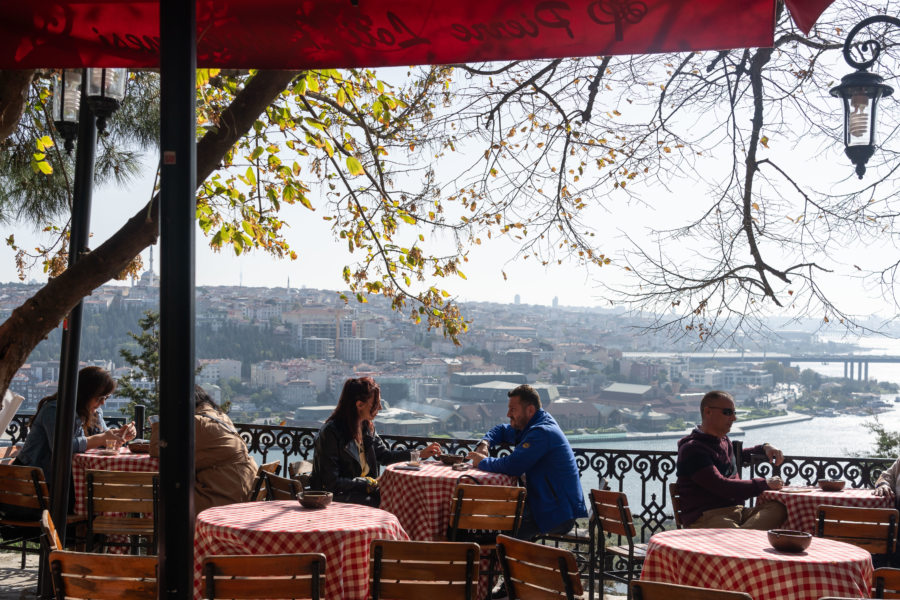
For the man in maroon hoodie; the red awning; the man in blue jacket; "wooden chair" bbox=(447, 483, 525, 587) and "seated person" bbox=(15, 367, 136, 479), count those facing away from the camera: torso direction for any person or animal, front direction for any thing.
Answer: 2

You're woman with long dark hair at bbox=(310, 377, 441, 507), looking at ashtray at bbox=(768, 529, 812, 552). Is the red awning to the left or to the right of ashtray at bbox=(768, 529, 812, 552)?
right

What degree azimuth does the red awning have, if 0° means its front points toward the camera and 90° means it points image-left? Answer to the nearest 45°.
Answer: approximately 180°

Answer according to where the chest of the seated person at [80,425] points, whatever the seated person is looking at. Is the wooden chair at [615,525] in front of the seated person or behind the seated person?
in front

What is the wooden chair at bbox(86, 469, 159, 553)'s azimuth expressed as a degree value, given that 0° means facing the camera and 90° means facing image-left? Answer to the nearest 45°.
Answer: approximately 180°

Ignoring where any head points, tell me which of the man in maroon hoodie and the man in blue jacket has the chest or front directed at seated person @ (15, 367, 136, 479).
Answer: the man in blue jacket

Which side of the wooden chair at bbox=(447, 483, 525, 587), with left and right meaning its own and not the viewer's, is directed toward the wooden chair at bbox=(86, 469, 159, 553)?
left

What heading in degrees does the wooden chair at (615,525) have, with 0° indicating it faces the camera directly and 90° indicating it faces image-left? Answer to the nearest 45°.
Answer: approximately 225°

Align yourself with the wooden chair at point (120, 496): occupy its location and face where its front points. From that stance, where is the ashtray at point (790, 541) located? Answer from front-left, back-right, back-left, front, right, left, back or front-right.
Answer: back-right

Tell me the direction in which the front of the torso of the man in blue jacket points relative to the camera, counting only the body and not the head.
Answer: to the viewer's left

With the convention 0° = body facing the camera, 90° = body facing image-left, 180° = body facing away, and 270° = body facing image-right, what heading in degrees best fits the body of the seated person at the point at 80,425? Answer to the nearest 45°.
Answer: approximately 270°

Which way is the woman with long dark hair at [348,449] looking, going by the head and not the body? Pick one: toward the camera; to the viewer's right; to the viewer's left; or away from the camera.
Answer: to the viewer's right
